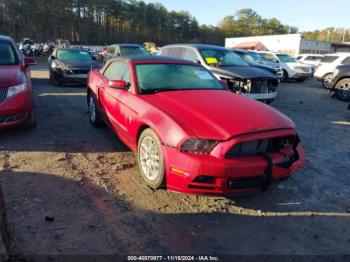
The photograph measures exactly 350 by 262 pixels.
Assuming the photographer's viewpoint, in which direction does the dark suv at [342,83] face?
facing to the left of the viewer

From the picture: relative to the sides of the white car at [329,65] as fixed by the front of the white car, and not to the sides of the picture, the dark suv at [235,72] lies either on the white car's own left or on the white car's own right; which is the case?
on the white car's own right

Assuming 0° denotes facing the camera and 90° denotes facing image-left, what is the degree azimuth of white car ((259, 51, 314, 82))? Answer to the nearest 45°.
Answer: approximately 315°

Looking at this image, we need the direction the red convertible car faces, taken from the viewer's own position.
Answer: facing the viewer and to the right of the viewer

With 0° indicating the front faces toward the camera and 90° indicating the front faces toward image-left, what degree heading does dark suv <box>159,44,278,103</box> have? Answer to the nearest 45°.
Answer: approximately 315°

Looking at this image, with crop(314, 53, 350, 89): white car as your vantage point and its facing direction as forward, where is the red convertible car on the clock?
The red convertible car is roughly at 3 o'clock from the white car.

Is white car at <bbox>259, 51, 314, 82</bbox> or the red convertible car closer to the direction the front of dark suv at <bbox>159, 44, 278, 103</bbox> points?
the red convertible car

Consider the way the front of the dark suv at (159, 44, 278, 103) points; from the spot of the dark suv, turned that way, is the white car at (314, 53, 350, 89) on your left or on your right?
on your left

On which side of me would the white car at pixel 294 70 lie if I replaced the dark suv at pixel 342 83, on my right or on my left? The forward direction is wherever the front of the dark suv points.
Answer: on my right

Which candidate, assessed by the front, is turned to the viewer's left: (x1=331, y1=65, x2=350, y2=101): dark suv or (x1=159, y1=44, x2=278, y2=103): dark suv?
(x1=331, y1=65, x2=350, y2=101): dark suv
